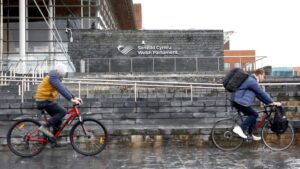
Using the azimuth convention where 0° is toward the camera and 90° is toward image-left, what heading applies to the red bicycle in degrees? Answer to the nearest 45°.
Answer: approximately 270°

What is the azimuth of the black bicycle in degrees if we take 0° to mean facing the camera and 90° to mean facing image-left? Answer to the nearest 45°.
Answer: approximately 270°

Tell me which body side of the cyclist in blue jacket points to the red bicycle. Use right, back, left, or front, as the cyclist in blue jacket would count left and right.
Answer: back

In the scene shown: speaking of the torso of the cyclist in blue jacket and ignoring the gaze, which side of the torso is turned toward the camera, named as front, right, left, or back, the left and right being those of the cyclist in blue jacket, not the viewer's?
right

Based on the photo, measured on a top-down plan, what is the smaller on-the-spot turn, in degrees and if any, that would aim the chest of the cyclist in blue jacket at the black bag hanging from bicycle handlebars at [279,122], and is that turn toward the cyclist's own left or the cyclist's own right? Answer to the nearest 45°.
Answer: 0° — they already face it

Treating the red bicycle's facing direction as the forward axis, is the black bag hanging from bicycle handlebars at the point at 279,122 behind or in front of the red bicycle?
in front
